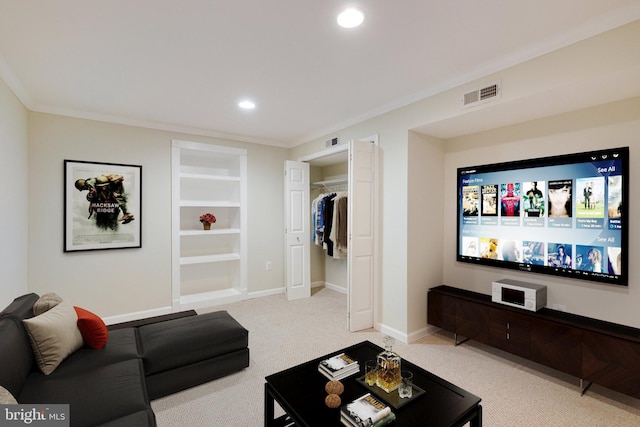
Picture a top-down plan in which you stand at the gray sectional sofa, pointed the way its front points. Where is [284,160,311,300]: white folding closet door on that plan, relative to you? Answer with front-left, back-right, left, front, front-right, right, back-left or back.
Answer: front-left

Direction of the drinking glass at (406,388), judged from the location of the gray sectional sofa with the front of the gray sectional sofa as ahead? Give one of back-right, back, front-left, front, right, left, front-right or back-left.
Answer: front-right

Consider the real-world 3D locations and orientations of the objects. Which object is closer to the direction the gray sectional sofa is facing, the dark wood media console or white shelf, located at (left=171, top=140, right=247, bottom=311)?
the dark wood media console

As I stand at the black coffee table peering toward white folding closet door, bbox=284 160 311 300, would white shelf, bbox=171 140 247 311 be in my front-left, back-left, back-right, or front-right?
front-left

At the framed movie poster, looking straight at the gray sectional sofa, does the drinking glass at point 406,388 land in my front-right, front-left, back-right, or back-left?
front-left

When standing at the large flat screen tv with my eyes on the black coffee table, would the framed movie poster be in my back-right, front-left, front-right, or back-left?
front-right

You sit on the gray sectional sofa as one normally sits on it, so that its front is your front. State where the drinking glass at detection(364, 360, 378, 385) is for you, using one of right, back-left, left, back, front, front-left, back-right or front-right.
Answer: front-right

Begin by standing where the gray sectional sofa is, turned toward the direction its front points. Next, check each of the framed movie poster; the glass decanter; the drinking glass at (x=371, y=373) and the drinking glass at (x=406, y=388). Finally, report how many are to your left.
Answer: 1

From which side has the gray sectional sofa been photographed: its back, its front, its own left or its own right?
right

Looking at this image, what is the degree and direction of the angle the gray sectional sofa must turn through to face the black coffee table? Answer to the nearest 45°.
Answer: approximately 45° to its right

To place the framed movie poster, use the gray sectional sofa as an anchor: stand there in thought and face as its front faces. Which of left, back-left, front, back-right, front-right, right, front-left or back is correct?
left

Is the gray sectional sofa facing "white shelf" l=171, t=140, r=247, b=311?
no

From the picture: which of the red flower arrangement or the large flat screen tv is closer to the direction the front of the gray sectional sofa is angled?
the large flat screen tv

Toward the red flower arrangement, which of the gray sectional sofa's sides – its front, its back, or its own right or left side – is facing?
left

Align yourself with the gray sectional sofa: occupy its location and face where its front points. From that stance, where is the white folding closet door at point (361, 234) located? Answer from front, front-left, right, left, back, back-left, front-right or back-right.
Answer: front
